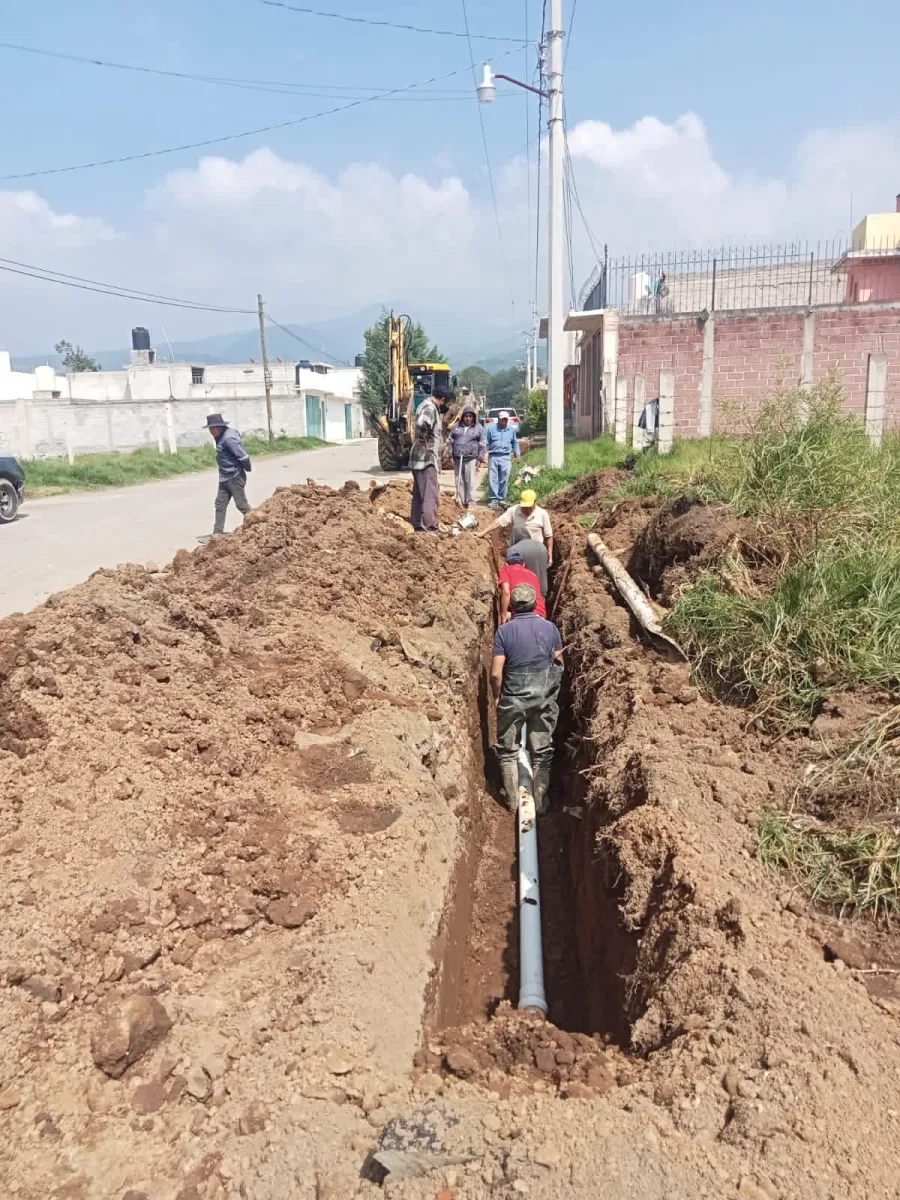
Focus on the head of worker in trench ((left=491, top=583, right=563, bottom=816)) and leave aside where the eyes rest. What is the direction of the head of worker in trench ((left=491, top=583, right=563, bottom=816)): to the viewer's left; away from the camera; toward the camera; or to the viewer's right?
away from the camera

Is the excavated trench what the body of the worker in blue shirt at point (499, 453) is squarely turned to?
yes

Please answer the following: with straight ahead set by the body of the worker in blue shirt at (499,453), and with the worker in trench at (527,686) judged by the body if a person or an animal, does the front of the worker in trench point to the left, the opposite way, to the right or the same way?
the opposite way

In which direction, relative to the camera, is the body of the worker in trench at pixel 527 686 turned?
away from the camera

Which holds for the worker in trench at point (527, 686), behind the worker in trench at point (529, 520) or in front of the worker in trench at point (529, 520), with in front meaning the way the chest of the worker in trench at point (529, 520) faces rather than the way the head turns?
in front

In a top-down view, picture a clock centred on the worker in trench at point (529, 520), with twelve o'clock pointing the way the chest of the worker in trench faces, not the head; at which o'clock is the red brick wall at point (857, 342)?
The red brick wall is roughly at 7 o'clock from the worker in trench.

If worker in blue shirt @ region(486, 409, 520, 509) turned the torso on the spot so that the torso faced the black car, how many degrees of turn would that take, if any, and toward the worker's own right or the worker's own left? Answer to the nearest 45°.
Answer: approximately 90° to the worker's own right

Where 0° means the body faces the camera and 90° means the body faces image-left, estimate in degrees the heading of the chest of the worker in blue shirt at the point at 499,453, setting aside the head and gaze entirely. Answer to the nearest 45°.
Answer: approximately 0°

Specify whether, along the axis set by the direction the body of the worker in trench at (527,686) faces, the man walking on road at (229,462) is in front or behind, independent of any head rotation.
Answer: in front

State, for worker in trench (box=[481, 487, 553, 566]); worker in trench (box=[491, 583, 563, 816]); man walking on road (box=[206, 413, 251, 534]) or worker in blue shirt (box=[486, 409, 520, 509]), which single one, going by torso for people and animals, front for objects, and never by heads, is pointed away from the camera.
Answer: worker in trench (box=[491, 583, 563, 816])

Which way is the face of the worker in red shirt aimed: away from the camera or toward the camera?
away from the camera
